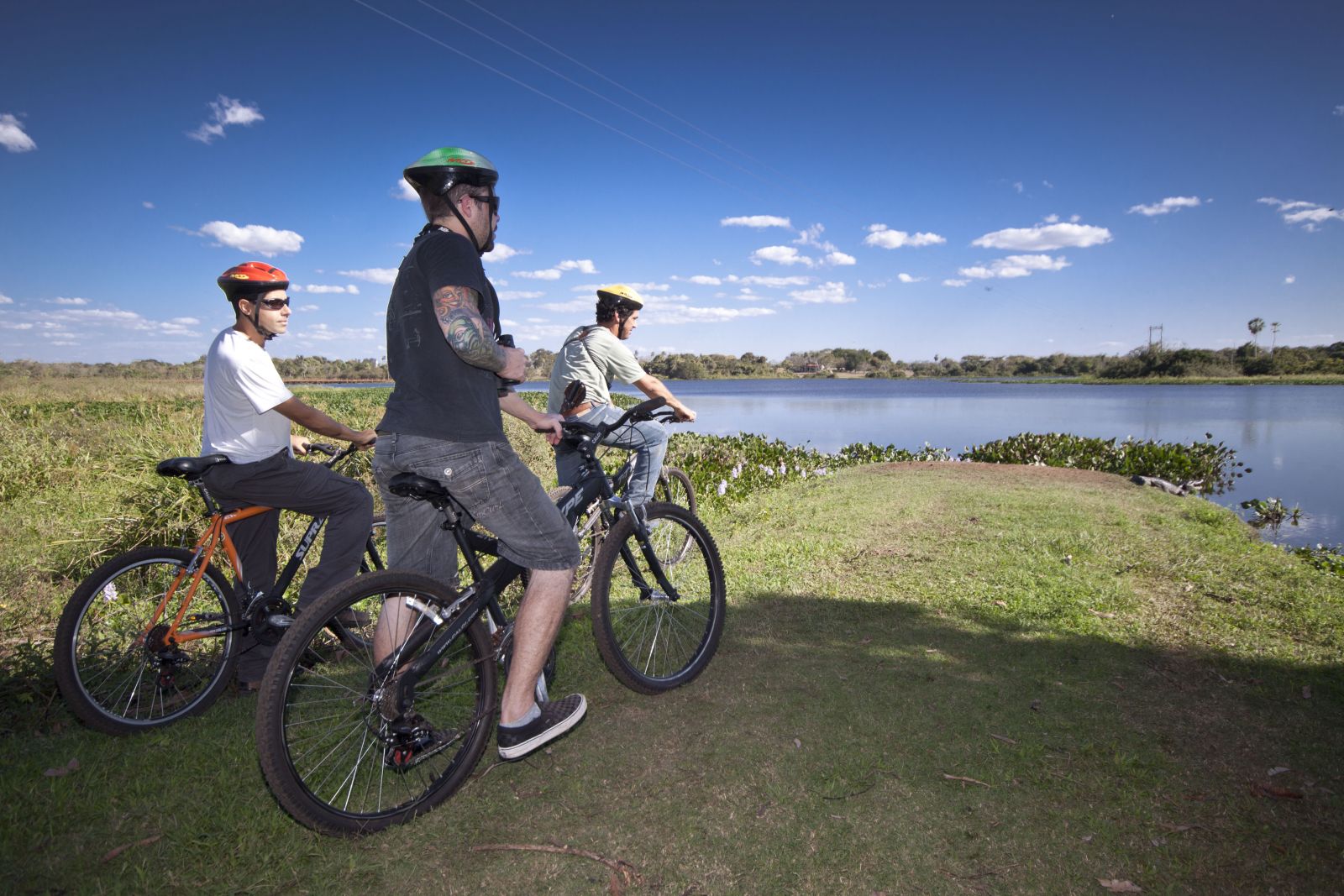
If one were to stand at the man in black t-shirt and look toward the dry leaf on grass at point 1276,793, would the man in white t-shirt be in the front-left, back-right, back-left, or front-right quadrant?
back-left

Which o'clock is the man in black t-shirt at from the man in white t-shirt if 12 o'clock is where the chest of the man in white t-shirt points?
The man in black t-shirt is roughly at 2 o'clock from the man in white t-shirt.

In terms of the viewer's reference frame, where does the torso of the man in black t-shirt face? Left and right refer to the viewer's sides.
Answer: facing away from the viewer and to the right of the viewer

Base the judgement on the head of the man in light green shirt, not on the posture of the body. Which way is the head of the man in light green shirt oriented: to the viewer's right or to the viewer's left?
to the viewer's right

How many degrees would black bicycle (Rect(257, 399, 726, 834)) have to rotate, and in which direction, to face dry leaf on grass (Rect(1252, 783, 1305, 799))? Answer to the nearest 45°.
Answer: approximately 45° to its right

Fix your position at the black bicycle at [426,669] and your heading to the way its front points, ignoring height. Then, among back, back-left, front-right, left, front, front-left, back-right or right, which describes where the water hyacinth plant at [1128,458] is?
front

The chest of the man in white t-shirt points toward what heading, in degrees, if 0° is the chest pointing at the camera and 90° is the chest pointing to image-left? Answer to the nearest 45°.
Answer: approximately 270°

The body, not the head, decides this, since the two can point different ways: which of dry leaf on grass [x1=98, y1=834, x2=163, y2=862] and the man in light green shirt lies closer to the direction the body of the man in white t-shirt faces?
the man in light green shirt

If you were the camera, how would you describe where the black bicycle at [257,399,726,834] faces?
facing away from the viewer and to the right of the viewer

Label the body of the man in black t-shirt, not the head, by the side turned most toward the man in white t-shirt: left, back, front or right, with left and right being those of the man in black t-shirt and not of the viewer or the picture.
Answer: left

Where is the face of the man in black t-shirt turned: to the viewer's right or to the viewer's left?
to the viewer's right

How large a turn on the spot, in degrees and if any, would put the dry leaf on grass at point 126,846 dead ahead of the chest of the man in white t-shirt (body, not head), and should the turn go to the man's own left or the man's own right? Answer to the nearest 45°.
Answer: approximately 90° to the man's own right

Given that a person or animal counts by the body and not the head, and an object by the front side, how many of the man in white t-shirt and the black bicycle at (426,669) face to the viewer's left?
0
